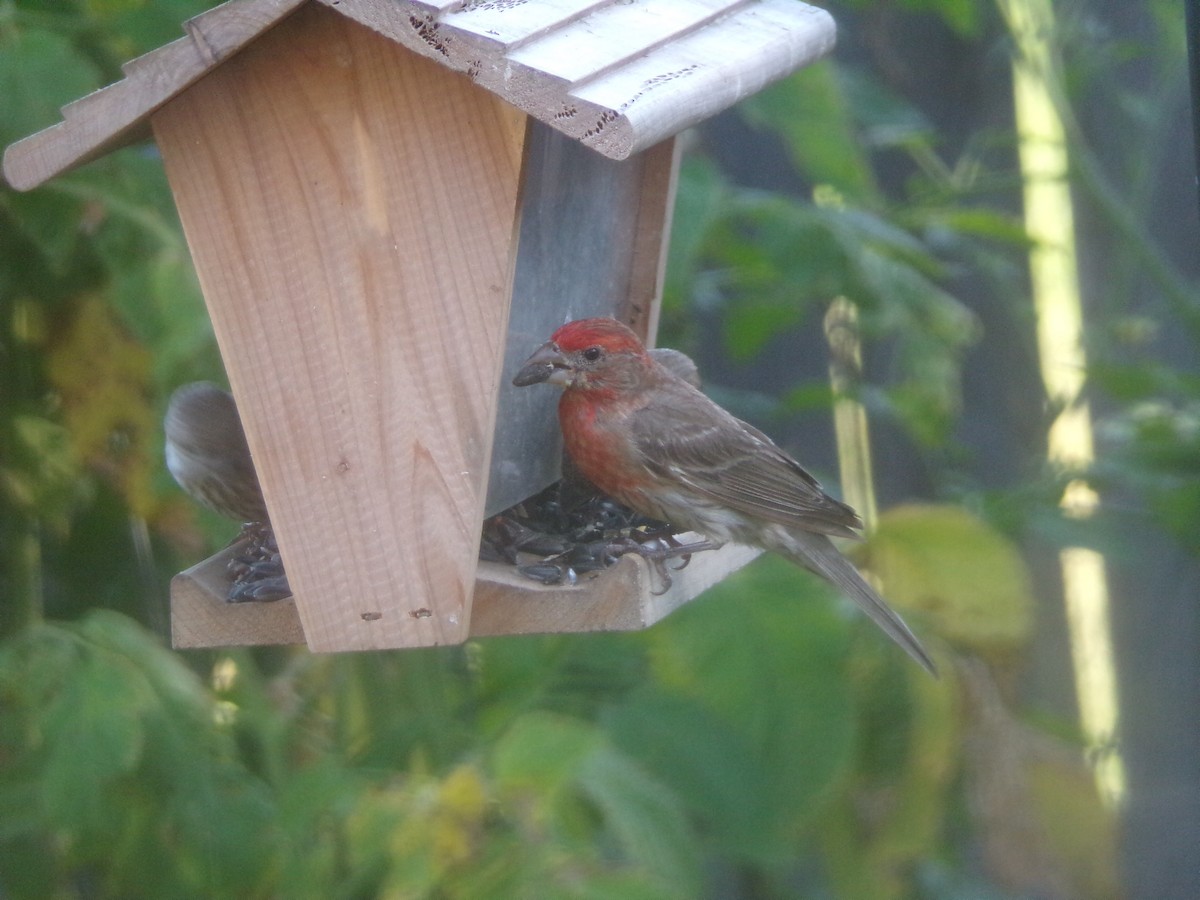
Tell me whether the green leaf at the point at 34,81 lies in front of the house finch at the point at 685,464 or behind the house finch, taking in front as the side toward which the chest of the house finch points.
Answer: in front

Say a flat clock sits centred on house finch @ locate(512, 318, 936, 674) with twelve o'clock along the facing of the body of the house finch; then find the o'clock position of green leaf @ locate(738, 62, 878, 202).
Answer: The green leaf is roughly at 4 o'clock from the house finch.

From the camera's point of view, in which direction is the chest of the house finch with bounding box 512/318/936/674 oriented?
to the viewer's left

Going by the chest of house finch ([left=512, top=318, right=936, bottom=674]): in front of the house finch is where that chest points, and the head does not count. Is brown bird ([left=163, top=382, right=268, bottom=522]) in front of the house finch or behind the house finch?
in front

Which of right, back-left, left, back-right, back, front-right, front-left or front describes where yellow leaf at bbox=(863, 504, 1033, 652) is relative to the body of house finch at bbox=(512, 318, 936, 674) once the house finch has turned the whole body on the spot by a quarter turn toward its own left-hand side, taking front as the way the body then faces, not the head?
left
